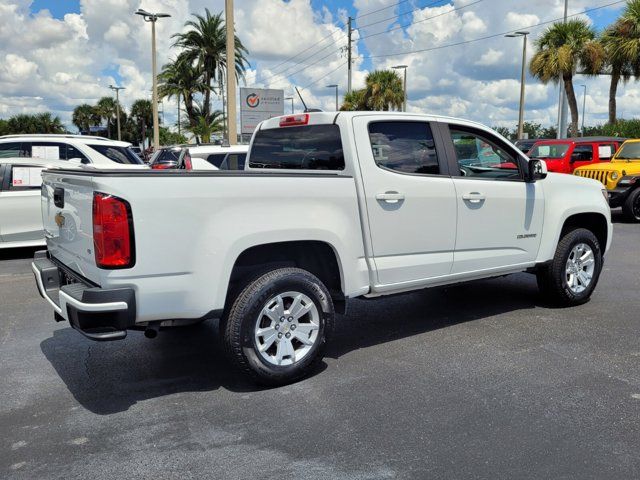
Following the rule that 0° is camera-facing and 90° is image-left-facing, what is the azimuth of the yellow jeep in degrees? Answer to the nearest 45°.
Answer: approximately 45°

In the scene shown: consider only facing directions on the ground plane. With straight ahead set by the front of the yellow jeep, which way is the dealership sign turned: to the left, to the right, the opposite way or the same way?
to the left

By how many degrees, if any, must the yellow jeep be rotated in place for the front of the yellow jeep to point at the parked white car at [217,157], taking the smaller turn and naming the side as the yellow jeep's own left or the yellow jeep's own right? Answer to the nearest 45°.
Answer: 0° — it already faces it

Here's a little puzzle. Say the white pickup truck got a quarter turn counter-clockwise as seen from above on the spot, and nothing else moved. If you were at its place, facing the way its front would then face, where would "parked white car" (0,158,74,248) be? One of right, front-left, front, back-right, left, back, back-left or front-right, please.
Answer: front

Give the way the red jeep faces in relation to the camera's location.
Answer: facing the viewer and to the left of the viewer

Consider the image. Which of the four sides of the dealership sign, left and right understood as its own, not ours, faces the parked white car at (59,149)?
front

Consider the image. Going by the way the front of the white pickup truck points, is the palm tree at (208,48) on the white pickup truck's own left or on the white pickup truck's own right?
on the white pickup truck's own left

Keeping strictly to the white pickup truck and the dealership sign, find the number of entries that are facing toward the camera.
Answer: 1

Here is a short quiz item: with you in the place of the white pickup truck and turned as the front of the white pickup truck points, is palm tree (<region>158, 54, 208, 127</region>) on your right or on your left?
on your left

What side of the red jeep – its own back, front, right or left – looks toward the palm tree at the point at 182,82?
right

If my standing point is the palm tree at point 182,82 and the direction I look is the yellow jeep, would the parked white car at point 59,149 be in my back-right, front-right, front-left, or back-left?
front-right

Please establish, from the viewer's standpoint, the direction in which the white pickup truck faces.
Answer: facing away from the viewer and to the right of the viewer

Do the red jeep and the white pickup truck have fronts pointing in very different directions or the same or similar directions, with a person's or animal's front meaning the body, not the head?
very different directions

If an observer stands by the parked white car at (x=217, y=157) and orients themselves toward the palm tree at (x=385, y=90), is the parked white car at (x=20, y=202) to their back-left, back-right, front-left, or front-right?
back-left

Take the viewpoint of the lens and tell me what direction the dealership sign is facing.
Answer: facing the viewer

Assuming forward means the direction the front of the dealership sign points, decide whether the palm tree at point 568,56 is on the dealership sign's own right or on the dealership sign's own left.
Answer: on the dealership sign's own left

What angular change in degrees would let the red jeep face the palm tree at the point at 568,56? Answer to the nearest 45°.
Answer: approximately 135° to its right
